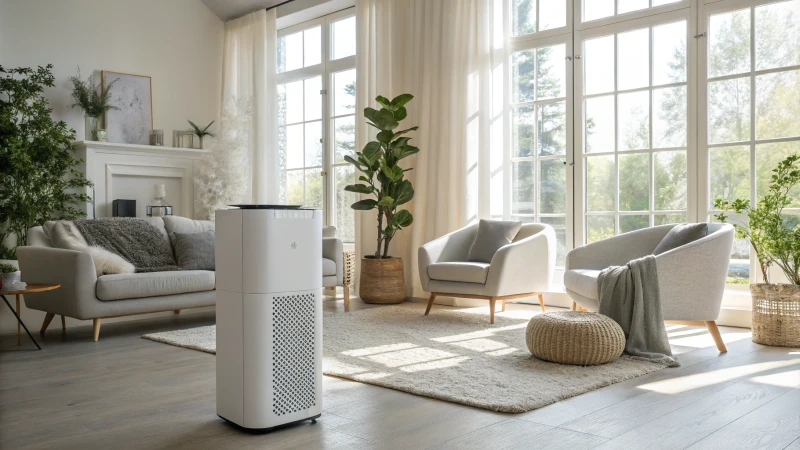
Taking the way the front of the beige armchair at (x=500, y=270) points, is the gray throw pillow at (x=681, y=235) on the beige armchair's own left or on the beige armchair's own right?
on the beige armchair's own left

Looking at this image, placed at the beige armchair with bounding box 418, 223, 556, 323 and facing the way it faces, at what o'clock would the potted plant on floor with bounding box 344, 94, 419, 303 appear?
The potted plant on floor is roughly at 3 o'clock from the beige armchair.

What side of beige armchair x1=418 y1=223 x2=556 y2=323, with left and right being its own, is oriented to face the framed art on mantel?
right

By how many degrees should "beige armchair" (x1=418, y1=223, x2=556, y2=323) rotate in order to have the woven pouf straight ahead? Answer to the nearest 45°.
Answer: approximately 45° to its left

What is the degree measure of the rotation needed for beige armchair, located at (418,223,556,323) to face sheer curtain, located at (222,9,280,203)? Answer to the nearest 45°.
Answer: approximately 90° to its right

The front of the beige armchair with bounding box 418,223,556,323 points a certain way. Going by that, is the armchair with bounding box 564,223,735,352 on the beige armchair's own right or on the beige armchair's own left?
on the beige armchair's own left

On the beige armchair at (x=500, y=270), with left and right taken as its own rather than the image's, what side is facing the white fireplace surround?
right

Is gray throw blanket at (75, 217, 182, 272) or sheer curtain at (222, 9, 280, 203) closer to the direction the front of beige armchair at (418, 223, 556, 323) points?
the gray throw blanket

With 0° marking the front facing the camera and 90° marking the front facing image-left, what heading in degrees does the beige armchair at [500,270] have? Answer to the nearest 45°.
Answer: approximately 45°
